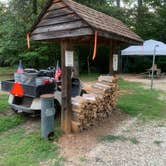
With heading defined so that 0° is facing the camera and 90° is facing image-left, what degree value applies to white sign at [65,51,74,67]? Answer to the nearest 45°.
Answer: approximately 0°
